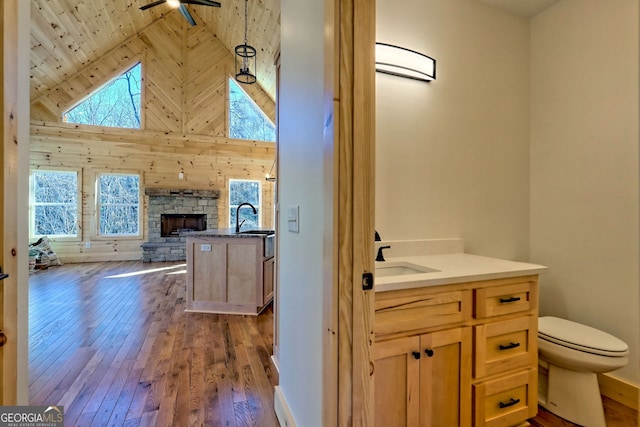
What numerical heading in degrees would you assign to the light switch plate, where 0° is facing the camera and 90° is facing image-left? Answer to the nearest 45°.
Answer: approximately 45°

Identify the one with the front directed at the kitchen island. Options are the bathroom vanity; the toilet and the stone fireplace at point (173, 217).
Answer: the stone fireplace

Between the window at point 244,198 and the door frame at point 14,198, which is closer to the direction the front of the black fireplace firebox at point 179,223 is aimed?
the door frame

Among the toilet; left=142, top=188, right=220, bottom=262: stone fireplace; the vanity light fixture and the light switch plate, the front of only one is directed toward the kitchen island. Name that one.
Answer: the stone fireplace
